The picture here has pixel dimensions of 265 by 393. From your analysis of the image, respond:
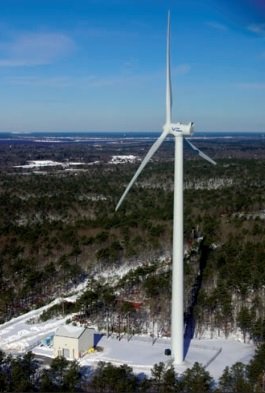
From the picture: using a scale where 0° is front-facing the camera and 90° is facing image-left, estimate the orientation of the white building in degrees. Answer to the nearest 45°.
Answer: approximately 0°
